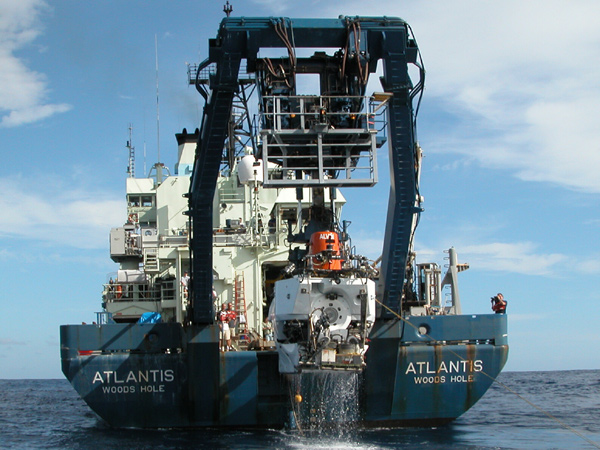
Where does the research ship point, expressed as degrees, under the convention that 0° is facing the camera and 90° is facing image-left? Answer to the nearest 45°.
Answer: approximately 180°

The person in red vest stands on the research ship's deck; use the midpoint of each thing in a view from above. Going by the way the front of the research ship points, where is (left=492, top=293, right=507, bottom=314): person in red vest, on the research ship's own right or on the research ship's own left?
on the research ship's own right
